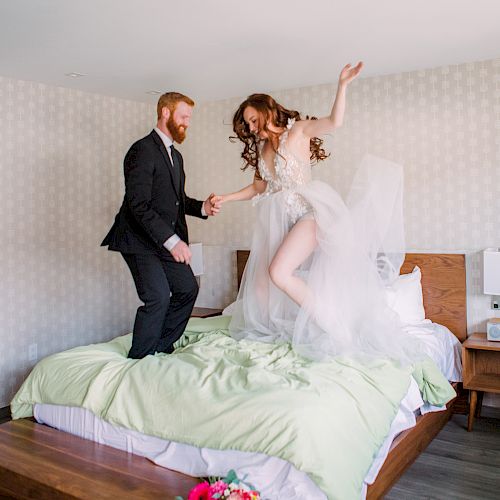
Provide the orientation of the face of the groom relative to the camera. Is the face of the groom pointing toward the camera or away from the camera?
toward the camera

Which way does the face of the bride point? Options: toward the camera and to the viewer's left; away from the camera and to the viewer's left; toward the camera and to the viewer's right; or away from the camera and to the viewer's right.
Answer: toward the camera and to the viewer's left

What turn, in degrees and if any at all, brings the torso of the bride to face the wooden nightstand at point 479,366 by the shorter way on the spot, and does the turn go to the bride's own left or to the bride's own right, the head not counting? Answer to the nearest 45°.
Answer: approximately 180°

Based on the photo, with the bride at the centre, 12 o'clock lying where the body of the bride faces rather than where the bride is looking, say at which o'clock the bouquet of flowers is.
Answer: The bouquet of flowers is roughly at 11 o'clock from the bride.

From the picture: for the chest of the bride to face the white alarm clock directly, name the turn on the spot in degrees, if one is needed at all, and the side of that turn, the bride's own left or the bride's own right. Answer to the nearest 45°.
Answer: approximately 180°

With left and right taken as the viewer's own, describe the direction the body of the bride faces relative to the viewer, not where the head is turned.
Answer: facing the viewer and to the left of the viewer
